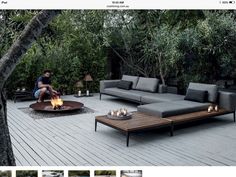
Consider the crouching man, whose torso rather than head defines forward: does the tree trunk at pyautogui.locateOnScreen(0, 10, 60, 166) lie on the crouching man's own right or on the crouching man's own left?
on the crouching man's own right

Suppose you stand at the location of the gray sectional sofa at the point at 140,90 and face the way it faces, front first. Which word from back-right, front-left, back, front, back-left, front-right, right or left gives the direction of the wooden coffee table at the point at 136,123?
front-left

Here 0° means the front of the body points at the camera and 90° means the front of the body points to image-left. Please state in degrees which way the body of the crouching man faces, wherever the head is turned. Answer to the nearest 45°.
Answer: approximately 315°

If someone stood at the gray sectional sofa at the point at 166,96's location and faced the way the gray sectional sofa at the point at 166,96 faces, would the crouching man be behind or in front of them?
in front

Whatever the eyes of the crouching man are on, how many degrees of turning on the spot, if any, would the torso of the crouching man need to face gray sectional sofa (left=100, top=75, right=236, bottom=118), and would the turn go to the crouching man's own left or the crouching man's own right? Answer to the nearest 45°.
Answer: approximately 45° to the crouching man's own left

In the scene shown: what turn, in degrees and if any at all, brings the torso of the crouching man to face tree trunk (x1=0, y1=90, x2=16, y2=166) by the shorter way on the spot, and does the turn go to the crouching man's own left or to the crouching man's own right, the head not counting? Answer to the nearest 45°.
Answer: approximately 45° to the crouching man's own right

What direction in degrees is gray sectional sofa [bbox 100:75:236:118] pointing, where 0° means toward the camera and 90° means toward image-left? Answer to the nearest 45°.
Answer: approximately 45°

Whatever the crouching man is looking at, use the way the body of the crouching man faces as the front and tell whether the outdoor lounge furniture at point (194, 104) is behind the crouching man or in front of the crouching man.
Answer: in front

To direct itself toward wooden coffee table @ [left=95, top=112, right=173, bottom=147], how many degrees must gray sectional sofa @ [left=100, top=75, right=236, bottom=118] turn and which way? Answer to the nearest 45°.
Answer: approximately 45° to its left
